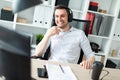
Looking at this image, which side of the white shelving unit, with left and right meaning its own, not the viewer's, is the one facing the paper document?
front

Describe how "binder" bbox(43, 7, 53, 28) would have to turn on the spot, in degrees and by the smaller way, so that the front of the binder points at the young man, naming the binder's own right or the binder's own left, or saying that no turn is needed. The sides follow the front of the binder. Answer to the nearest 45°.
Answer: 0° — it already faces them

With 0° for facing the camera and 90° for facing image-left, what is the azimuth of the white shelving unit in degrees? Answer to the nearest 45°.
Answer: approximately 0°

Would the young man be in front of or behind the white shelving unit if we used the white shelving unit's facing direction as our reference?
in front

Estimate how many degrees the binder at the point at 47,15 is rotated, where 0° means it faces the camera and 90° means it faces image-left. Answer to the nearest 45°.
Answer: approximately 0°

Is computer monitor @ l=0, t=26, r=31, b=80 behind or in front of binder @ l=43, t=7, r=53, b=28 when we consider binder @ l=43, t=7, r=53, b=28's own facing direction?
in front

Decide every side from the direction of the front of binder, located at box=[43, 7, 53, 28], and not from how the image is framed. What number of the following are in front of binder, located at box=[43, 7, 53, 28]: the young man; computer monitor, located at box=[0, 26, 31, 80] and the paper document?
3

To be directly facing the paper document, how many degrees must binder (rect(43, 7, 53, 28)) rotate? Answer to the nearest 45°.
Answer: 0° — it already faces it
